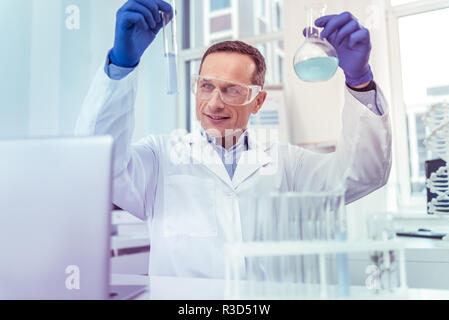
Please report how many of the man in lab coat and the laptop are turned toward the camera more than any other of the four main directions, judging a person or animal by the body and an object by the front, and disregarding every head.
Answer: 1

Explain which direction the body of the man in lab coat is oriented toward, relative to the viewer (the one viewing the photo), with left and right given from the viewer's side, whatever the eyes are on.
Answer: facing the viewer

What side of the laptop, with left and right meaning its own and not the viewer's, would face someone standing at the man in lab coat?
front

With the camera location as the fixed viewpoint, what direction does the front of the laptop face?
facing away from the viewer and to the right of the viewer

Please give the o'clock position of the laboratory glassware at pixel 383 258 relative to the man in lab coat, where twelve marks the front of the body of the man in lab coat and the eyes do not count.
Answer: The laboratory glassware is roughly at 11 o'clock from the man in lab coat.

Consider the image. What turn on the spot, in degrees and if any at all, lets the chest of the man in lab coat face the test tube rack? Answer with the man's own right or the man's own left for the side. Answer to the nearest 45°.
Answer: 0° — they already face it

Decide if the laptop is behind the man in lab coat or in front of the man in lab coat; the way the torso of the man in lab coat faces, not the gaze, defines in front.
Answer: in front

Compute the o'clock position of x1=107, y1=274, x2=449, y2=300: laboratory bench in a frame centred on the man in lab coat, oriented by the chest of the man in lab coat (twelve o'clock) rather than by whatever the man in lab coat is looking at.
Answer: The laboratory bench is roughly at 12 o'clock from the man in lab coat.

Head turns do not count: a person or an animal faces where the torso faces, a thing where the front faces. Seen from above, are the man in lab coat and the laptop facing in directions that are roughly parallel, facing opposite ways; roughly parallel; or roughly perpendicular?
roughly parallel, facing opposite ways

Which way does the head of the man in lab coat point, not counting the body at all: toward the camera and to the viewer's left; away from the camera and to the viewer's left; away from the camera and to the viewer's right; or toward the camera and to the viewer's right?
toward the camera and to the viewer's left
